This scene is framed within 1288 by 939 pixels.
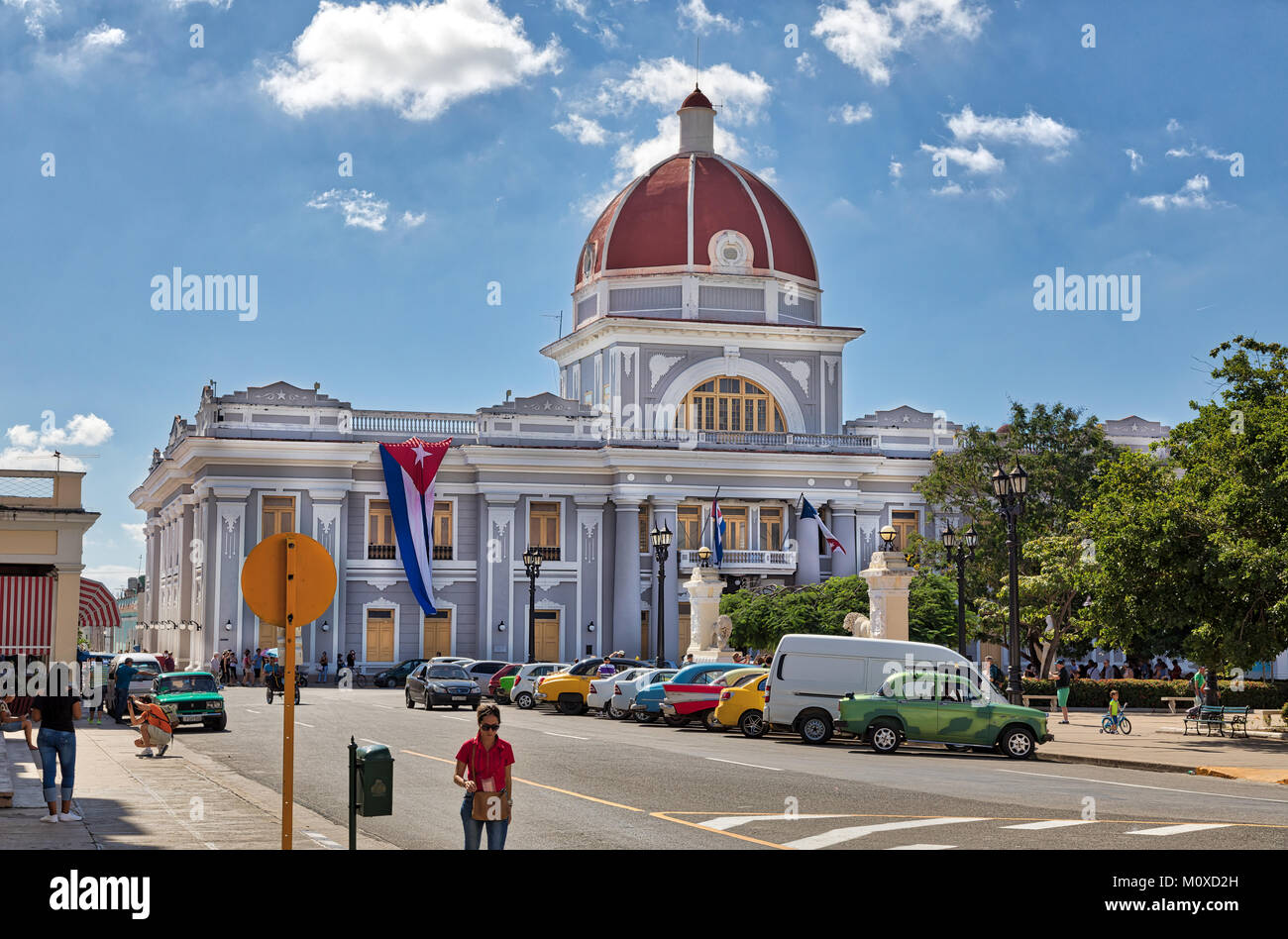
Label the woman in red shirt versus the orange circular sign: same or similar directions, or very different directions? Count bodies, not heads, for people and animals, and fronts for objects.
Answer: very different directions

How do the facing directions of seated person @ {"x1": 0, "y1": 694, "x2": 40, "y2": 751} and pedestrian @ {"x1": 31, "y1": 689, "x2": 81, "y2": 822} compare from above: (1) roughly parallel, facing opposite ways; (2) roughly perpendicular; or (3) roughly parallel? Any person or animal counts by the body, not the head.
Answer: roughly perpendicular

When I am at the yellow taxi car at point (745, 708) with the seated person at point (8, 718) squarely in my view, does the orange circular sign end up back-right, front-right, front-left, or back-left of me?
front-left

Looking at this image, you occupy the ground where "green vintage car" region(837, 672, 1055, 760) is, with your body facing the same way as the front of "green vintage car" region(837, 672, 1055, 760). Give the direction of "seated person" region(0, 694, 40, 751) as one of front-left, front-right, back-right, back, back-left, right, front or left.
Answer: back

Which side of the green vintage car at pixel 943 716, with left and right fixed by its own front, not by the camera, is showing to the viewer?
right

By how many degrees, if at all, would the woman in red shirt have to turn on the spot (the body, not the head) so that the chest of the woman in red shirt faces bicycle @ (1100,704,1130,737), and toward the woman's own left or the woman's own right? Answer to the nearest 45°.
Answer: approximately 135° to the woman's own left

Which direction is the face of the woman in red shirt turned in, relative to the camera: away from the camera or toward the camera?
toward the camera

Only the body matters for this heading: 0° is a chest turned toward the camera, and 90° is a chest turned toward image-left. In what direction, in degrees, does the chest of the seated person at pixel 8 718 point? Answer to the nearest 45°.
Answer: approximately 270°

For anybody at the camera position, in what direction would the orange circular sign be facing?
facing away from the viewer

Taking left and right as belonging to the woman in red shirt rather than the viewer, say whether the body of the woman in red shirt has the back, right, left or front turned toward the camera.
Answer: front

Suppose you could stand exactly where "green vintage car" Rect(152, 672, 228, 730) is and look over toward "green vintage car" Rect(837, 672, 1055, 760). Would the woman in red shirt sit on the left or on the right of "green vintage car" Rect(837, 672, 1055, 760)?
right
